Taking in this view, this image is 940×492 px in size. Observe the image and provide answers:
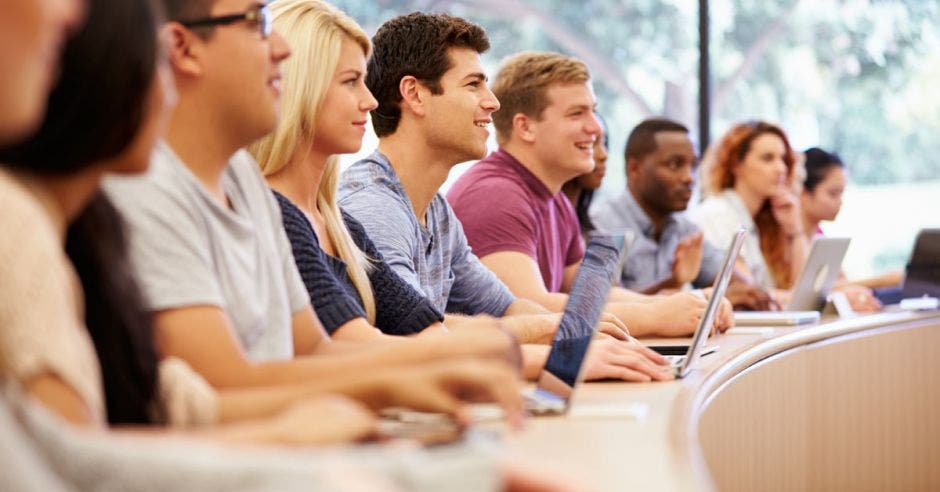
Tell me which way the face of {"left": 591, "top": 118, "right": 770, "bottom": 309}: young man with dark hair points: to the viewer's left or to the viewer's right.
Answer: to the viewer's right

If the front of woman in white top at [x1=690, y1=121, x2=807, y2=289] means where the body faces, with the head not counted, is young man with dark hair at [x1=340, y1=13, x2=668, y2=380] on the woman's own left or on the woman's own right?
on the woman's own right

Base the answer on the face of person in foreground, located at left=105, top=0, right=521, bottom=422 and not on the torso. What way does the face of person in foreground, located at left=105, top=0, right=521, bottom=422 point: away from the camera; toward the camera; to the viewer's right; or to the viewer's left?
to the viewer's right

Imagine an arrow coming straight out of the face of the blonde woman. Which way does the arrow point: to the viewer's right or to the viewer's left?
to the viewer's right

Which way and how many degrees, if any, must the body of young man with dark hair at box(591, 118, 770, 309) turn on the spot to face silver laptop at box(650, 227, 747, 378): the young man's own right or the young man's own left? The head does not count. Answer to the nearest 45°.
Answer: approximately 45° to the young man's own right

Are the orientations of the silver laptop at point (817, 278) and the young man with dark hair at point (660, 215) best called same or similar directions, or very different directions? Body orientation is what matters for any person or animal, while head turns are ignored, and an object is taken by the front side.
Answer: very different directions

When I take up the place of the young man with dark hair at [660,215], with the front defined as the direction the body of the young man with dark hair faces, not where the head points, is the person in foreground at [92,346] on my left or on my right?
on my right

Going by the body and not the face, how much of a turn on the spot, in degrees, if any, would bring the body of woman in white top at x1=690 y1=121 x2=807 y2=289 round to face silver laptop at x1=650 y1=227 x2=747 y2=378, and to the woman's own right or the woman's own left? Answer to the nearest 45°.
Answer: approximately 45° to the woman's own right

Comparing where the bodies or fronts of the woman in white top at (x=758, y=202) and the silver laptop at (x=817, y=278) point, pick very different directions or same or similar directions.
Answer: very different directions

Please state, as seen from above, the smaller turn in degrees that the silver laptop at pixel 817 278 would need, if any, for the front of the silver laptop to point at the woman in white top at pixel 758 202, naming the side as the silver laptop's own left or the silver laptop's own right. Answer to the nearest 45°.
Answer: approximately 45° to the silver laptop's own right
